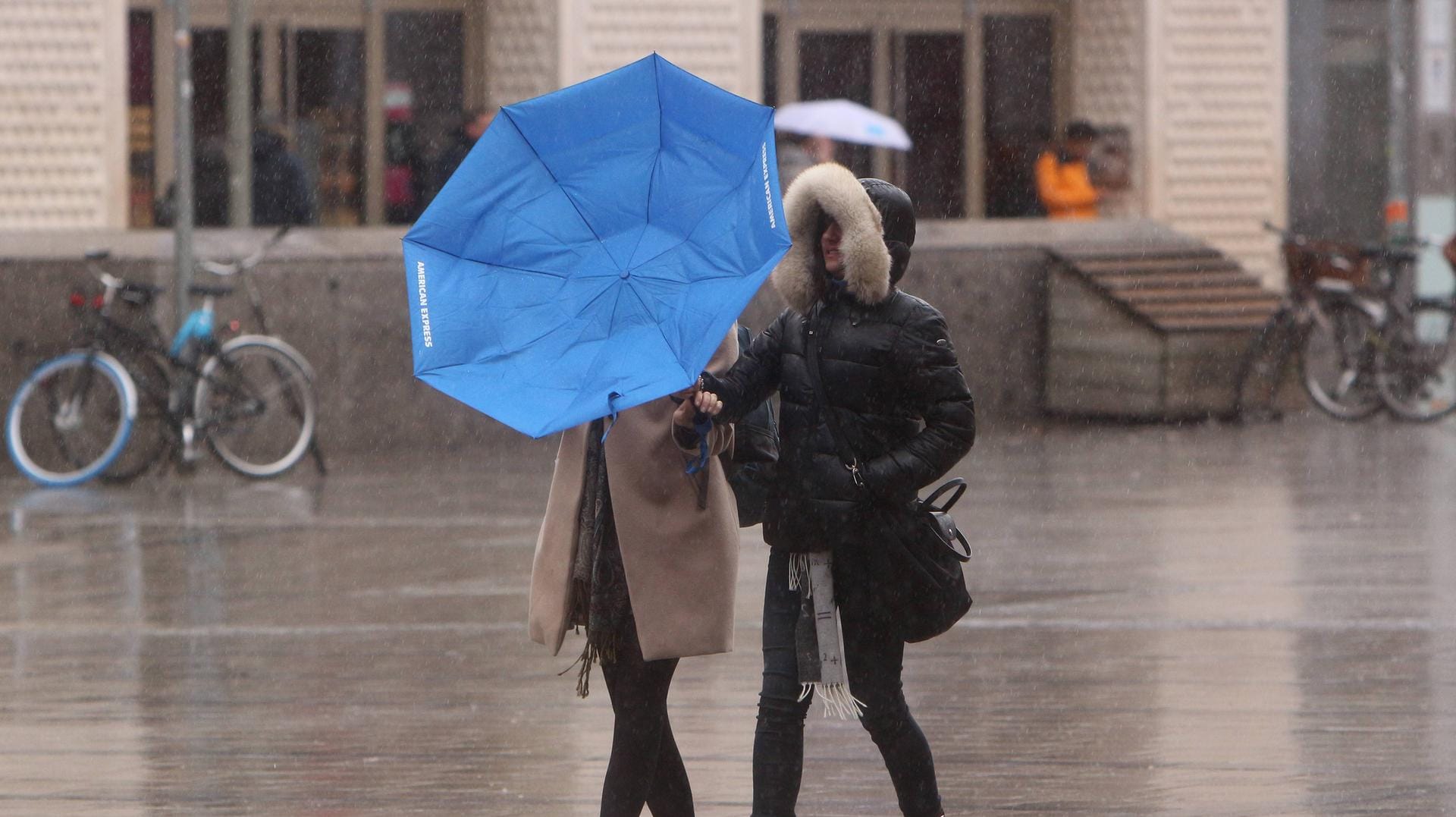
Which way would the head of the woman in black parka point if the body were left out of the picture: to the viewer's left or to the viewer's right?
to the viewer's left

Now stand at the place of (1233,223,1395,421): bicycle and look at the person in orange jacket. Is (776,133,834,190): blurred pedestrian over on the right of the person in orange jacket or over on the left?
left

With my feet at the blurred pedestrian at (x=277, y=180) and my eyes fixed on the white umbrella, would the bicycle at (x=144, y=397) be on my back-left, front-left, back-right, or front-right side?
back-right
